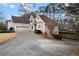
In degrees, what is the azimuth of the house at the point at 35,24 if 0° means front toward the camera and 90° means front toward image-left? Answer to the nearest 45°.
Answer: approximately 45°
